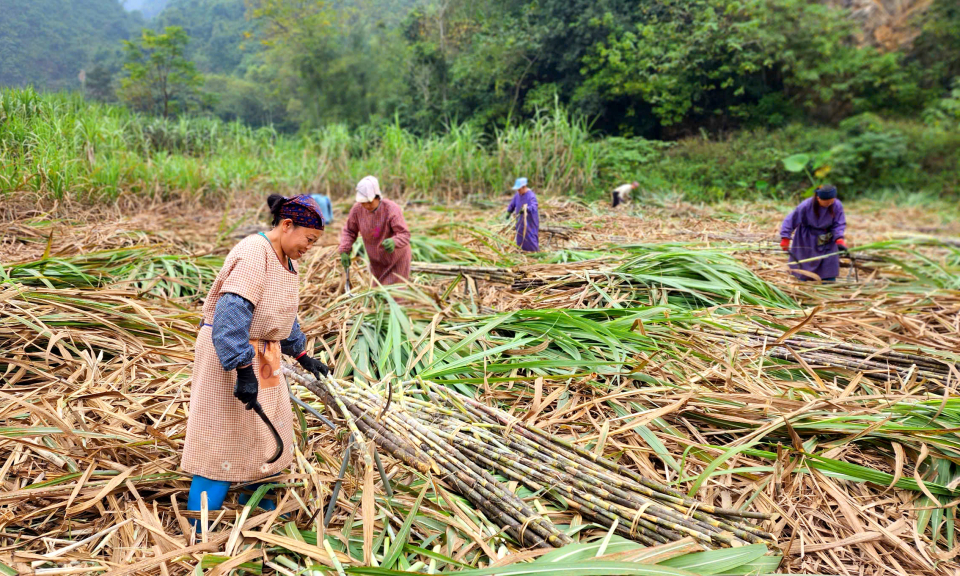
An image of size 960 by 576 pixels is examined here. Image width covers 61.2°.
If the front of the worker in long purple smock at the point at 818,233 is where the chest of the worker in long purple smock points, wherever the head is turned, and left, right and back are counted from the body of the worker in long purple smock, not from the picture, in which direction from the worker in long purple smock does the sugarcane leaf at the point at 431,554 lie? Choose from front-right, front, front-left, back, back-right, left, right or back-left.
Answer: front-right

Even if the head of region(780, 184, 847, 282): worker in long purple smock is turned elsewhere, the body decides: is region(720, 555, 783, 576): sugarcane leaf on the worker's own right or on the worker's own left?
on the worker's own right

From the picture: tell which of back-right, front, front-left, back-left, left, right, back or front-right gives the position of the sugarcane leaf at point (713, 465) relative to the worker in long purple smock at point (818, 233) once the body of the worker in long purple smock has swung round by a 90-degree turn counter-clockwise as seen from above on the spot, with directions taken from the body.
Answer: back-right

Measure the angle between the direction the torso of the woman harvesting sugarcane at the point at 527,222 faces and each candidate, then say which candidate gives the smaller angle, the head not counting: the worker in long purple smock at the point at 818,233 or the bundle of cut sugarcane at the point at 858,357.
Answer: the bundle of cut sugarcane

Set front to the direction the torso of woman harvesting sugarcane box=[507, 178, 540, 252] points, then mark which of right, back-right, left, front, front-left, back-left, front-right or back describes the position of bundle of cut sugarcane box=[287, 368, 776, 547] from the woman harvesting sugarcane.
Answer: front-left

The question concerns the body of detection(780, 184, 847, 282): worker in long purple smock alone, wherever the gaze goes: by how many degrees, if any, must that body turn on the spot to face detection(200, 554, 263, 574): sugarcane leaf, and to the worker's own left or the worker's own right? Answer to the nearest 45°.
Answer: approximately 45° to the worker's own right

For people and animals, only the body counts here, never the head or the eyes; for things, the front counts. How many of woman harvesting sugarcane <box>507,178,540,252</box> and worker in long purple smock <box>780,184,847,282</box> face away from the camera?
0

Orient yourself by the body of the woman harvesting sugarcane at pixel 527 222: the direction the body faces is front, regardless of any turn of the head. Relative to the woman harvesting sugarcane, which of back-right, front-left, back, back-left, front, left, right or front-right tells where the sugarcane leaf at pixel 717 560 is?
front-left

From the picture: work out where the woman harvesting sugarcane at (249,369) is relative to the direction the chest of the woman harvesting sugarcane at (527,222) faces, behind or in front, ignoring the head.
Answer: in front

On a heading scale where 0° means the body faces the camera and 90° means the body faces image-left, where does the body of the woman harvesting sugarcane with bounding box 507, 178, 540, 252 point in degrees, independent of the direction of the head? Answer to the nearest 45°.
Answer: approximately 45°

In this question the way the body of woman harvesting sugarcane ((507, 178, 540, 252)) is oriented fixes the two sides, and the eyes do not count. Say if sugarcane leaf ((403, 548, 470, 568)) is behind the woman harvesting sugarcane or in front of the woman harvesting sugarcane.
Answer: in front

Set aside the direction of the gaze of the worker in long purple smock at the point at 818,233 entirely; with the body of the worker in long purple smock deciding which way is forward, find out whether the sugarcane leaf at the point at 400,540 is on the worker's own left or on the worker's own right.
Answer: on the worker's own right
